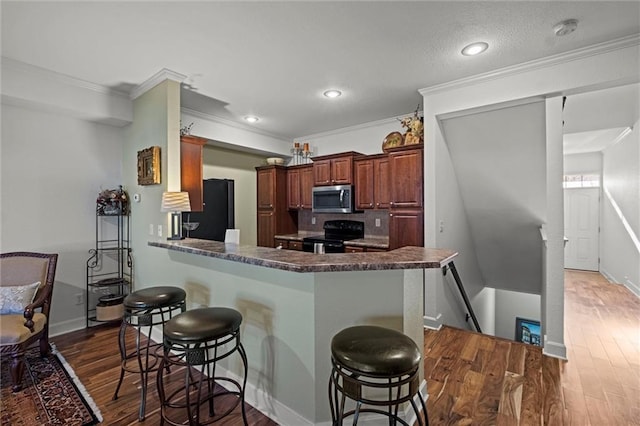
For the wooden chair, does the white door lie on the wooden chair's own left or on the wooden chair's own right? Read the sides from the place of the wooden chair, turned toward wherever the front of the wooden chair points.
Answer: on the wooden chair's own left

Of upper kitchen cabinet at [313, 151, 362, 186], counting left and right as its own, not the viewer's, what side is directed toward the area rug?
front

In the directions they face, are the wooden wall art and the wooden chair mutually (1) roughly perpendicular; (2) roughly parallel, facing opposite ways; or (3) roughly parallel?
roughly parallel

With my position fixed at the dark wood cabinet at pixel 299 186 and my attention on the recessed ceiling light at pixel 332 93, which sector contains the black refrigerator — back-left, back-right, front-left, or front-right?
front-right

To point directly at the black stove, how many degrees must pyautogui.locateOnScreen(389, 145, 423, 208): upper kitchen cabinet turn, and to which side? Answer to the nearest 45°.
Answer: approximately 90° to its right

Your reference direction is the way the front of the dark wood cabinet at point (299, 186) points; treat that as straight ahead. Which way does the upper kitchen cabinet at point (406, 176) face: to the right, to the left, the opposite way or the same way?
the same way

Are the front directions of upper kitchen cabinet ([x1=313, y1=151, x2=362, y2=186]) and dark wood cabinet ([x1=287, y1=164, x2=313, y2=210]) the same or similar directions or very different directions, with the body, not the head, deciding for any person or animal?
same or similar directions

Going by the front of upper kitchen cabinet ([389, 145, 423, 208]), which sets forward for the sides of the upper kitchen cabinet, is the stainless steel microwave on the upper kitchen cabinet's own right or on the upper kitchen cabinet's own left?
on the upper kitchen cabinet's own right

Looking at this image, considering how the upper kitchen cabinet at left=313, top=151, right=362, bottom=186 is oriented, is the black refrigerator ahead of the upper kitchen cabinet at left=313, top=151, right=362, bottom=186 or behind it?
ahead

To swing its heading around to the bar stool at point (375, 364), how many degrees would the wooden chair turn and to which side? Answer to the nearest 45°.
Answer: approximately 45° to its left

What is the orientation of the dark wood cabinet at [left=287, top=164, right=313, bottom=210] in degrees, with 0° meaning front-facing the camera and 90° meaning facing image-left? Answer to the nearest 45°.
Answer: approximately 45°

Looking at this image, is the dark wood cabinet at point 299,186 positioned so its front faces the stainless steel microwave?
no

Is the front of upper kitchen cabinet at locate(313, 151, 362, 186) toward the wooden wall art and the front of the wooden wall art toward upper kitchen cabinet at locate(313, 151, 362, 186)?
no

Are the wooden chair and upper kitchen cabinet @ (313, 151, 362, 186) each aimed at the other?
no

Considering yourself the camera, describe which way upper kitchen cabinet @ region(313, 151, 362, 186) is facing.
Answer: facing the viewer and to the left of the viewer
